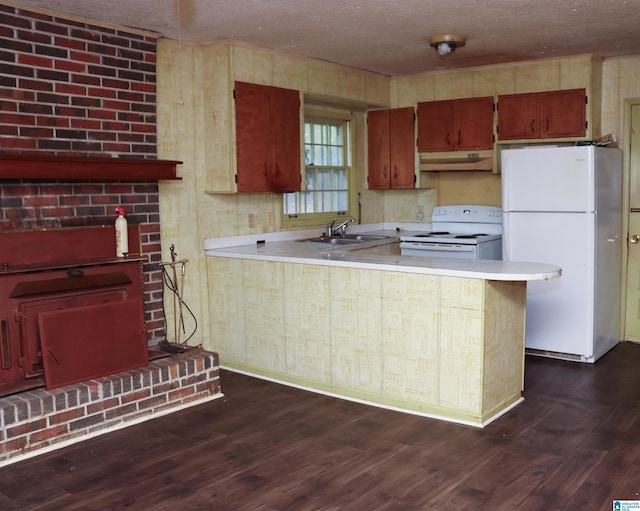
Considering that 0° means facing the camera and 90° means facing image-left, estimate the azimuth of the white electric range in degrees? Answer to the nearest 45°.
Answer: approximately 45°

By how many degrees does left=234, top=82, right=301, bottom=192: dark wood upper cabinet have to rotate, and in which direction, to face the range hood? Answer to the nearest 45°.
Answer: approximately 90° to its left

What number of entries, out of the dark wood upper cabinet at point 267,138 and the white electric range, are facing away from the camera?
0

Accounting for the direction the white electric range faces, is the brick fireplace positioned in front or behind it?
in front

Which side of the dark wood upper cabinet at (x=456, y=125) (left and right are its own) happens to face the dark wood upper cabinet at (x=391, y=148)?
right

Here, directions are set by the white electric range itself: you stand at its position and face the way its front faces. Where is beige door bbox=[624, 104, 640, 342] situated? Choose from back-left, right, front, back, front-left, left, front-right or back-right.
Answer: back-left

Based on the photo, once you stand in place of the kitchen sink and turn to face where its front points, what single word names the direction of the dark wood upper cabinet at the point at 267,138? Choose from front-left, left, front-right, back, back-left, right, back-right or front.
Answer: right

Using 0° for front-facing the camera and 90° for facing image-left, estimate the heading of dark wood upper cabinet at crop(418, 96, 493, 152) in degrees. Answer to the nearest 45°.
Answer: approximately 45°

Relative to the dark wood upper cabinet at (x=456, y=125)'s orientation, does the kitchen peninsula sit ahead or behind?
ahead

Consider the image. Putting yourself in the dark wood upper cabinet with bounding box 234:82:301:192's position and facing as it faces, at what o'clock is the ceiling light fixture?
The ceiling light fixture is roughly at 11 o'clock from the dark wood upper cabinet.

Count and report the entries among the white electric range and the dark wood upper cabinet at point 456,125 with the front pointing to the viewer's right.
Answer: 0
